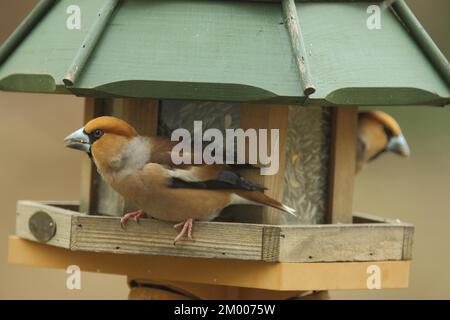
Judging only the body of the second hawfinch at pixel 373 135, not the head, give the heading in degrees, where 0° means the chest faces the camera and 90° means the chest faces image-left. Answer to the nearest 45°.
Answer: approximately 270°

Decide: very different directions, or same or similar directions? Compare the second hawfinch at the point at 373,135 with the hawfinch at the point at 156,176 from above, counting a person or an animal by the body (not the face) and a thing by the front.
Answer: very different directions

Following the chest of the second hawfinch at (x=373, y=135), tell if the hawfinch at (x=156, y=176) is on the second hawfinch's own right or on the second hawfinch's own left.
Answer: on the second hawfinch's own right

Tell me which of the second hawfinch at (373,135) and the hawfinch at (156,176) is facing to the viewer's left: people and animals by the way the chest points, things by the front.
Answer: the hawfinch

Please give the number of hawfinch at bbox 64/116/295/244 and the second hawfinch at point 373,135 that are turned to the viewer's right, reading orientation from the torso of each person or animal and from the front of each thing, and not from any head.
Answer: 1

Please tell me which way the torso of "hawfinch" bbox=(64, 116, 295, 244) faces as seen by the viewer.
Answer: to the viewer's left

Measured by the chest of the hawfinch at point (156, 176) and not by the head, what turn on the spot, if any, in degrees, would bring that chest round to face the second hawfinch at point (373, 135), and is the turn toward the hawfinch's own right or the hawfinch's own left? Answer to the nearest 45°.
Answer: approximately 135° to the hawfinch's own right
